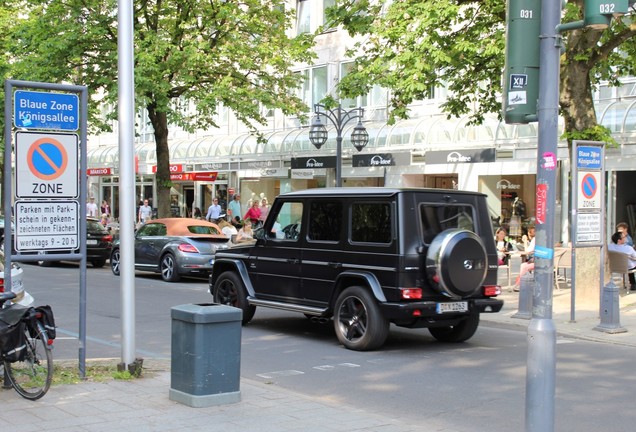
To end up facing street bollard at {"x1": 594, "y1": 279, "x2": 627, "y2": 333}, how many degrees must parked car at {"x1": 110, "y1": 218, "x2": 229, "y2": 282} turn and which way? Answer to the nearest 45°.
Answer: approximately 180°

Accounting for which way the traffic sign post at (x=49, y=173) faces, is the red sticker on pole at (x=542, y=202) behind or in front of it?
in front

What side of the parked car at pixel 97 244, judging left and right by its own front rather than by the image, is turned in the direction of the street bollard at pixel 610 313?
back

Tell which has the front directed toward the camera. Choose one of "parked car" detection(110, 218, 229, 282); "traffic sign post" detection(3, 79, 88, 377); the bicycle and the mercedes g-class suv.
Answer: the traffic sign post

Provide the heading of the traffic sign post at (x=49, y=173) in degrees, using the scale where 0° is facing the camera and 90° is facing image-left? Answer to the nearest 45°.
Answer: approximately 0°

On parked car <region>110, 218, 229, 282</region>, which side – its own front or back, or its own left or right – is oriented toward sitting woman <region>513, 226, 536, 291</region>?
back

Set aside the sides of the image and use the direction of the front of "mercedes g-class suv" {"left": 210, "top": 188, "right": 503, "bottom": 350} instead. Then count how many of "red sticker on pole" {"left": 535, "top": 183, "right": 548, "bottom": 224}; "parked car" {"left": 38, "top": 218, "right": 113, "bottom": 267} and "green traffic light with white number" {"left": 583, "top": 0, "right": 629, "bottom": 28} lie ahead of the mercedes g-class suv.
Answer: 1

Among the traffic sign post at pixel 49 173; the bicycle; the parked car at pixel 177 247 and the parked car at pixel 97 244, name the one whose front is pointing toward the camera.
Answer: the traffic sign post

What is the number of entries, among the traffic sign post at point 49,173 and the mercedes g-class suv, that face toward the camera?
1

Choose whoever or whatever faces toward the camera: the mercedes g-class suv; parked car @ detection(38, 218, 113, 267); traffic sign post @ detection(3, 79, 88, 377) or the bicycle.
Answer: the traffic sign post

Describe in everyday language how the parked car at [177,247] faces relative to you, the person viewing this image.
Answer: facing away from the viewer and to the left of the viewer

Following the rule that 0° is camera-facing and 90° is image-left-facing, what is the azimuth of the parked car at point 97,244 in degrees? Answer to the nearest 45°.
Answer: approximately 135°
